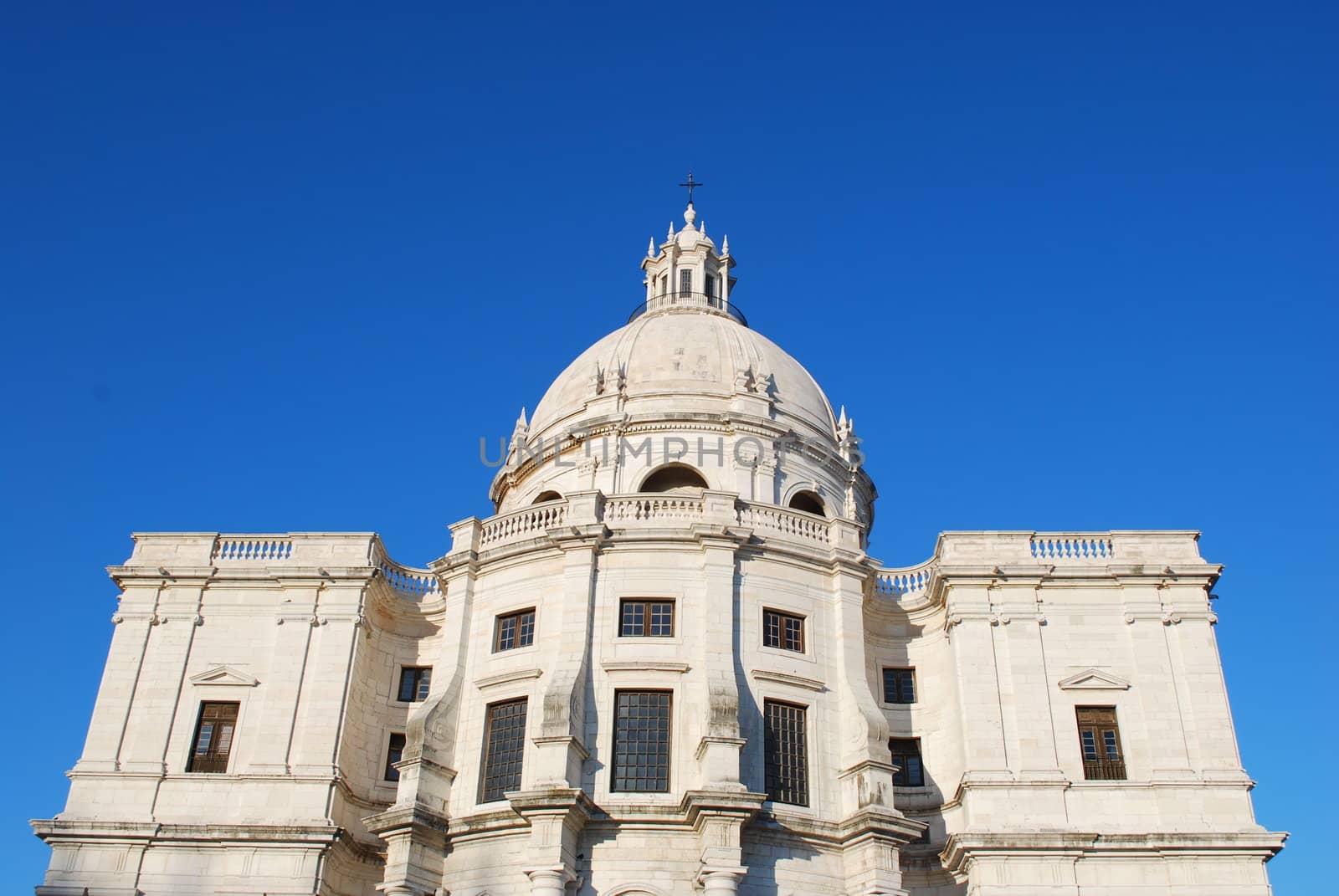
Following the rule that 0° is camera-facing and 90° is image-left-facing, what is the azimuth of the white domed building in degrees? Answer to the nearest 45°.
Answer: approximately 0°
